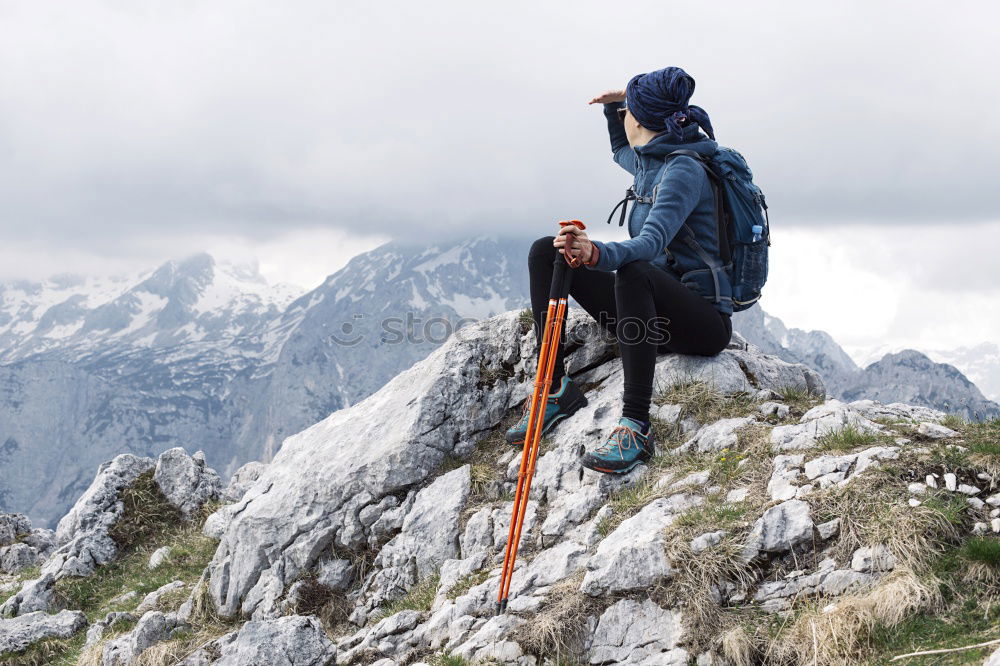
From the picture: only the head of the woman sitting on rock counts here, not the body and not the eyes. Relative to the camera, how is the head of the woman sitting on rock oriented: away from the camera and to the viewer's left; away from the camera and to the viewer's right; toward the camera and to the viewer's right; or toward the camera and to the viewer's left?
away from the camera and to the viewer's left

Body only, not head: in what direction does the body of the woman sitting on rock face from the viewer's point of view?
to the viewer's left

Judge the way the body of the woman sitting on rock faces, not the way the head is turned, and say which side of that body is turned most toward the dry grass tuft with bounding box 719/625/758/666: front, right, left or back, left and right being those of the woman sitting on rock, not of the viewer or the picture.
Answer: left

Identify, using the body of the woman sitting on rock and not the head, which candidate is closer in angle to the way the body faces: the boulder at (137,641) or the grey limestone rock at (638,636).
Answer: the boulder

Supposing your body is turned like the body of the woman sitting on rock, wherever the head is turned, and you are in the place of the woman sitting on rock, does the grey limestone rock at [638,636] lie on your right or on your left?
on your left

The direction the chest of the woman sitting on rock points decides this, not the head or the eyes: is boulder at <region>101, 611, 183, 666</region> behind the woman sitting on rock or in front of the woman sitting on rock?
in front

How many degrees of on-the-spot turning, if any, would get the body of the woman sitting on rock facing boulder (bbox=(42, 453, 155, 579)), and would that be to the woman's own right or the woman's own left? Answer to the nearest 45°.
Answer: approximately 45° to the woman's own right
